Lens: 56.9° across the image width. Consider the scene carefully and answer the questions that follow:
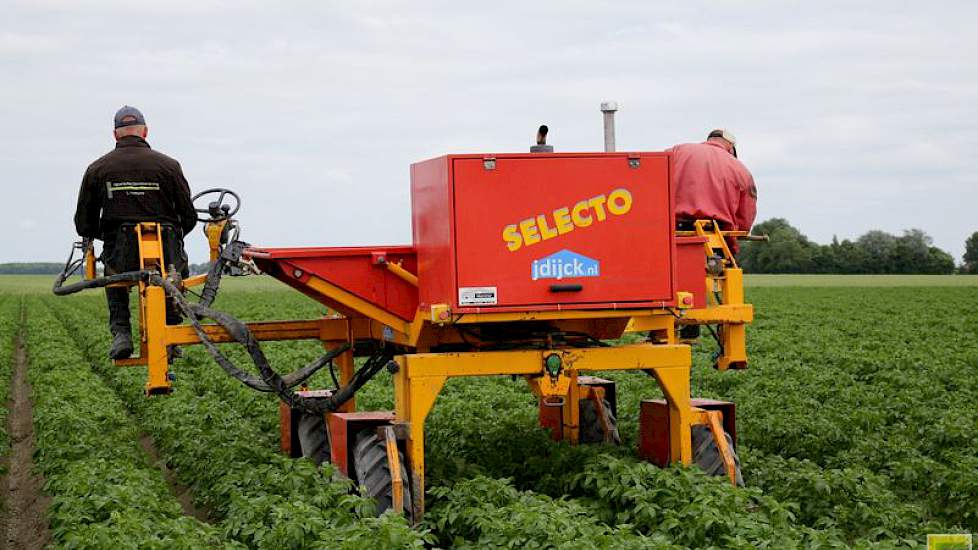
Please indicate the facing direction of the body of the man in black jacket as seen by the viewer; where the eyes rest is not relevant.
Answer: away from the camera

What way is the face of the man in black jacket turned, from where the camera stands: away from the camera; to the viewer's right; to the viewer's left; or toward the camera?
away from the camera

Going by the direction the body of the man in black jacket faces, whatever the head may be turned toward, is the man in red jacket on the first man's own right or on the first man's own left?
on the first man's own right
